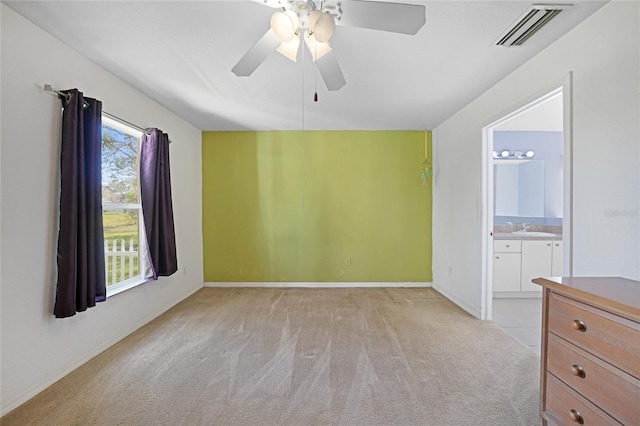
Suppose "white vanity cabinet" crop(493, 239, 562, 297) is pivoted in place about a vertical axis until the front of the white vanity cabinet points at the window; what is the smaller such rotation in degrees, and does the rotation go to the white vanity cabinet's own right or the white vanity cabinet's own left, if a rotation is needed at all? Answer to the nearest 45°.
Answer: approximately 45° to the white vanity cabinet's own right

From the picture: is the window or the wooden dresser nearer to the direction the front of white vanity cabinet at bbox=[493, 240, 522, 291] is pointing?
the wooden dresser

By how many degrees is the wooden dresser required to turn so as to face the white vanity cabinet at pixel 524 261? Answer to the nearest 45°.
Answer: approximately 135° to its right

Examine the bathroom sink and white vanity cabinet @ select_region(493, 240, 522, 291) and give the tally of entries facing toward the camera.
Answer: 2

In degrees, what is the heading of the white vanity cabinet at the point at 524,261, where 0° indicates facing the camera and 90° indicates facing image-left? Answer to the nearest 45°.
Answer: approximately 0°

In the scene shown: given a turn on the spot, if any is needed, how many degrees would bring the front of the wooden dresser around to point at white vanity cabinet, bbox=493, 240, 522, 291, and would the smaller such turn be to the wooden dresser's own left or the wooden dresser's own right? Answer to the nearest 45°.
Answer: approximately 135° to the wooden dresser's own right
